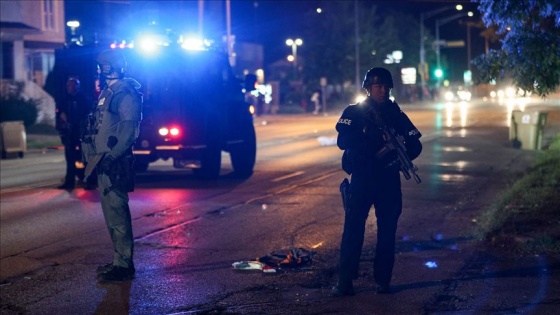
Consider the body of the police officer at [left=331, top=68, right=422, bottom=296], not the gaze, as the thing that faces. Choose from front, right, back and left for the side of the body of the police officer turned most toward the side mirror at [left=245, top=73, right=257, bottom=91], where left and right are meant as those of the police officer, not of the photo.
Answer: back

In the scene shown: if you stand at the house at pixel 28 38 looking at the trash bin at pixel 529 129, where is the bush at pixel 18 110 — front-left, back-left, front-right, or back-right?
front-right

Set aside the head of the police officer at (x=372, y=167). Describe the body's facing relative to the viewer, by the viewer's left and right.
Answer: facing the viewer

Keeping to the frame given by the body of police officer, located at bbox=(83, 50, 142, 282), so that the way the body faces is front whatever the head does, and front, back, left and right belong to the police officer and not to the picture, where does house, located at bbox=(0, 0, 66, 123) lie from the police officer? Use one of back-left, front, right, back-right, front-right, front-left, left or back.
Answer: right

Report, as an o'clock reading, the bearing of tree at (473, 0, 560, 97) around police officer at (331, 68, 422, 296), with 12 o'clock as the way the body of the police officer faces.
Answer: The tree is roughly at 7 o'clock from the police officer.
